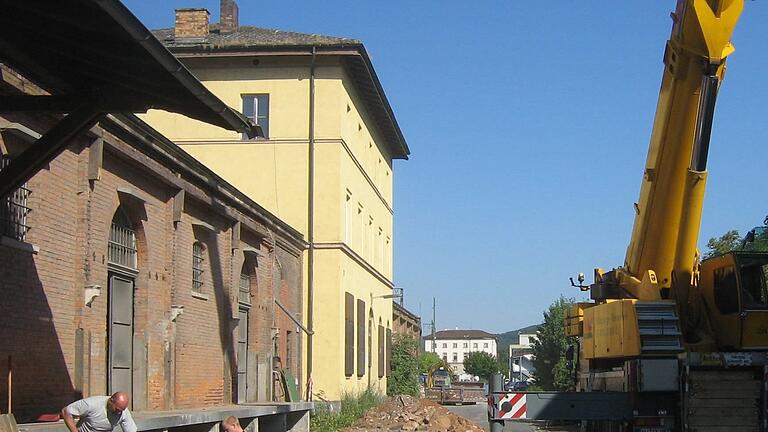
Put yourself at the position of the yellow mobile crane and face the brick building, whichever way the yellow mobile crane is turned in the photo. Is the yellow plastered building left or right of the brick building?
right

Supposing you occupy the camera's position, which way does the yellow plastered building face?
facing to the right of the viewer

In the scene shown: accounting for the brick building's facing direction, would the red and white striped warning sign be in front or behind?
in front

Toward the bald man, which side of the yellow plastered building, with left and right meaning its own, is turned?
right

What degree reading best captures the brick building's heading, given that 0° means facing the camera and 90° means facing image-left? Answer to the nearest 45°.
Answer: approximately 315°

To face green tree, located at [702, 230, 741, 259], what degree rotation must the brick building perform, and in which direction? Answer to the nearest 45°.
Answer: approximately 90° to its left

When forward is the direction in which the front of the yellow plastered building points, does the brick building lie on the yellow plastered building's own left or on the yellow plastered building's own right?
on the yellow plastered building's own right

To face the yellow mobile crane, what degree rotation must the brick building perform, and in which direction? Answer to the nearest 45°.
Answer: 0° — it already faces it

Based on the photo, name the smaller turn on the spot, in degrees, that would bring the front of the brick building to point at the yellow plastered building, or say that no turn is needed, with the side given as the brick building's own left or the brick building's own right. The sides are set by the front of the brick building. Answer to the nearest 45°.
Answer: approximately 135° to the brick building's own left

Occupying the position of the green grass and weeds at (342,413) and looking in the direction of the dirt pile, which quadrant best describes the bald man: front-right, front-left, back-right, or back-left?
back-right

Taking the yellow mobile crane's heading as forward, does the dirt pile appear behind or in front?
behind

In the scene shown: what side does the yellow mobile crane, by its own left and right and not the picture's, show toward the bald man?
left
